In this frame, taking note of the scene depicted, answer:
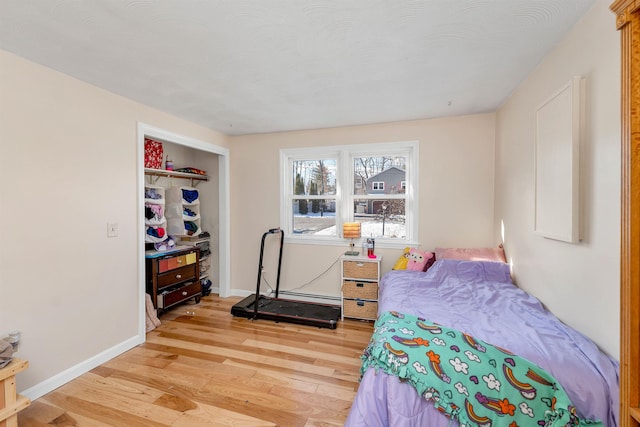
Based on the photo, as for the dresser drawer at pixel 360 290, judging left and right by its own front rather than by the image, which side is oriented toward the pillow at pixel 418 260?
left

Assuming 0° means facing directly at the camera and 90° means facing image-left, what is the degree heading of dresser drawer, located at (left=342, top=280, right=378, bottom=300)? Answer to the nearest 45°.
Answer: approximately 0°

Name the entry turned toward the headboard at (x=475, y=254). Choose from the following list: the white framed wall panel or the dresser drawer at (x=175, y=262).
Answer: the dresser drawer

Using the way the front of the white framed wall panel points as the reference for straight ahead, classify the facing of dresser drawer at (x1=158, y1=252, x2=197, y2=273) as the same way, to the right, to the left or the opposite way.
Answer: the opposite way

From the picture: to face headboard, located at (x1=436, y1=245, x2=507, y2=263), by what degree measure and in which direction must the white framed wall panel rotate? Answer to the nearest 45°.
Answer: approximately 90° to its right

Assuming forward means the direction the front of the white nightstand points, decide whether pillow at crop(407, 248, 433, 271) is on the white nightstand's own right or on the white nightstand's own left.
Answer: on the white nightstand's own left

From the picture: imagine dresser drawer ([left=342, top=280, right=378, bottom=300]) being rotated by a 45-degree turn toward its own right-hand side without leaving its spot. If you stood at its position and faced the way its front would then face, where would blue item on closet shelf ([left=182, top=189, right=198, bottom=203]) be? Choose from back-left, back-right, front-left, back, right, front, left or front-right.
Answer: front-right

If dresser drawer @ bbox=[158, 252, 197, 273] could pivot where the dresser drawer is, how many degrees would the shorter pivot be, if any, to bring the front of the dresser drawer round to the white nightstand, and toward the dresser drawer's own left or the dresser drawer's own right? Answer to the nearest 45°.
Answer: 0° — it already faces it

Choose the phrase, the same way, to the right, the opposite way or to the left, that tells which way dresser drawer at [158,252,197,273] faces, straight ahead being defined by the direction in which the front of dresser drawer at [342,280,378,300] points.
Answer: to the left

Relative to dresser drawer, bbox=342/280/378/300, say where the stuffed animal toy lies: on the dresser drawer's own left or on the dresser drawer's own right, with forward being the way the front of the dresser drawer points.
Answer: on the dresser drawer's own left
